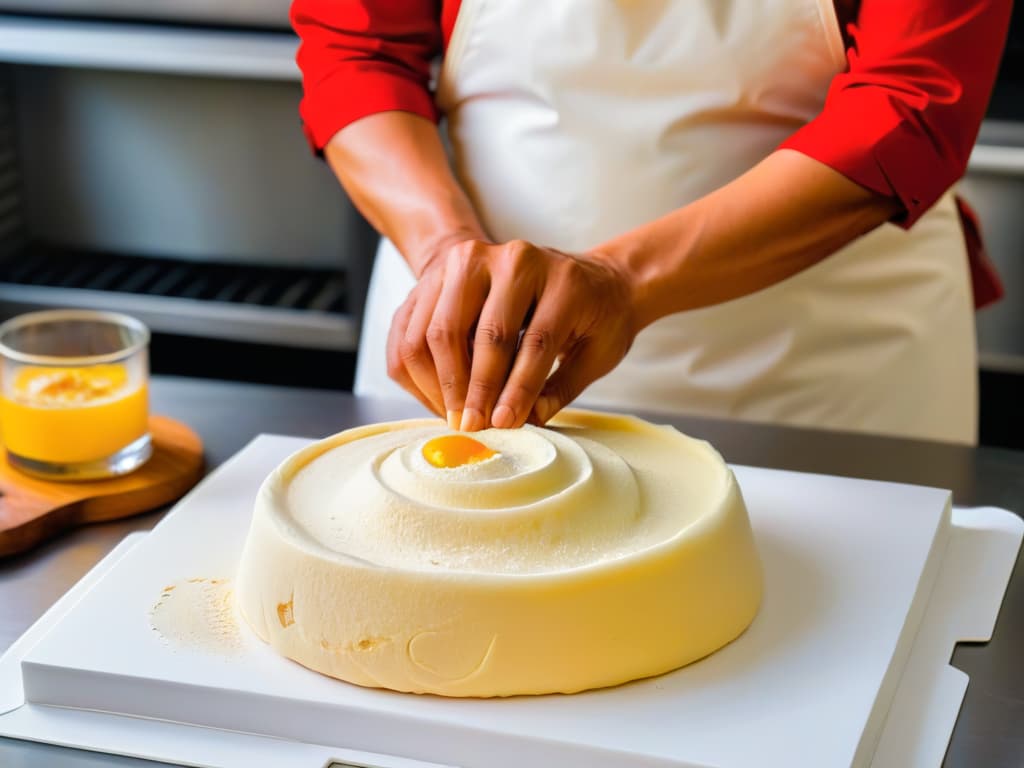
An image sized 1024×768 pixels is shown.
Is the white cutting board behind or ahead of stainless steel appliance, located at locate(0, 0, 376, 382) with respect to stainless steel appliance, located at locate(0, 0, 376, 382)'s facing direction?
ahead

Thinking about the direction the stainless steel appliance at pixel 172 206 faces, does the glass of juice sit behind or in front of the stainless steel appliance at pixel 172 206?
in front

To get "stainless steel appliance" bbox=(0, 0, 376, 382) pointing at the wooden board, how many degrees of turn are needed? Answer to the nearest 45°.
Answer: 0° — it already faces it

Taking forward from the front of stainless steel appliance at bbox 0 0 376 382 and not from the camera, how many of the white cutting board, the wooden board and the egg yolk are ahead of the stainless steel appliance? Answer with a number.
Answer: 3

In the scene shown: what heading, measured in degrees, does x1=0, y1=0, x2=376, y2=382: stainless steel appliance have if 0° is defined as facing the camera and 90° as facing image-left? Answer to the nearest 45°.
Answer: approximately 0°

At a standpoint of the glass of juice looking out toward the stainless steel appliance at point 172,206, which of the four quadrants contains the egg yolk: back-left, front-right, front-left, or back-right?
back-right

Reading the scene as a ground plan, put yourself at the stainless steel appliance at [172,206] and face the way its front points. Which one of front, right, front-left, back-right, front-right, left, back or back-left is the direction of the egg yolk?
front

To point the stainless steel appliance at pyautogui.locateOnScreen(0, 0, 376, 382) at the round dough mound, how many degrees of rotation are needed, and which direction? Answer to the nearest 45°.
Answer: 0° — it already faces it
